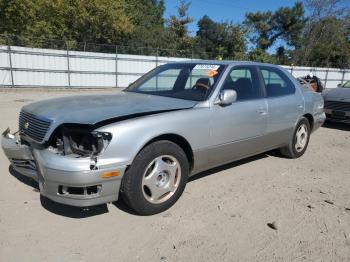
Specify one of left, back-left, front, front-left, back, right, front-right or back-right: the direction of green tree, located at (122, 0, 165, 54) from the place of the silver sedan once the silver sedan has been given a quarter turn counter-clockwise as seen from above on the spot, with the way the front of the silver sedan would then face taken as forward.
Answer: back-left

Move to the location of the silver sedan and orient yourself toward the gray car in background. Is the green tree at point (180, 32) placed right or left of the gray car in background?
left

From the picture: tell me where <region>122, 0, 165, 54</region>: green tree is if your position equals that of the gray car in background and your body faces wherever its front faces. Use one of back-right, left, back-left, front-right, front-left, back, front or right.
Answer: right

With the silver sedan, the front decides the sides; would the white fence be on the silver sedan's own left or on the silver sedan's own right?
on the silver sedan's own right

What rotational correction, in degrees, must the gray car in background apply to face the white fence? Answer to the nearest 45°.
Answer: approximately 45° to its right

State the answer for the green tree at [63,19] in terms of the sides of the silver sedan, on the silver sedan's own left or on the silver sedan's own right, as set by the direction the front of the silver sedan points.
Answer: on the silver sedan's own right

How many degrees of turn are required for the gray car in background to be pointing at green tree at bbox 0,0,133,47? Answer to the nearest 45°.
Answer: approximately 90° to its right

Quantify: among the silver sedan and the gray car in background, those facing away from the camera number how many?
0

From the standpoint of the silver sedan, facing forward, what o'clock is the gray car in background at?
The gray car in background is roughly at 6 o'clock from the silver sedan.

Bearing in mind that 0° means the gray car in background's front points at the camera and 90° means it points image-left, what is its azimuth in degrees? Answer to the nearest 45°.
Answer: approximately 45°
